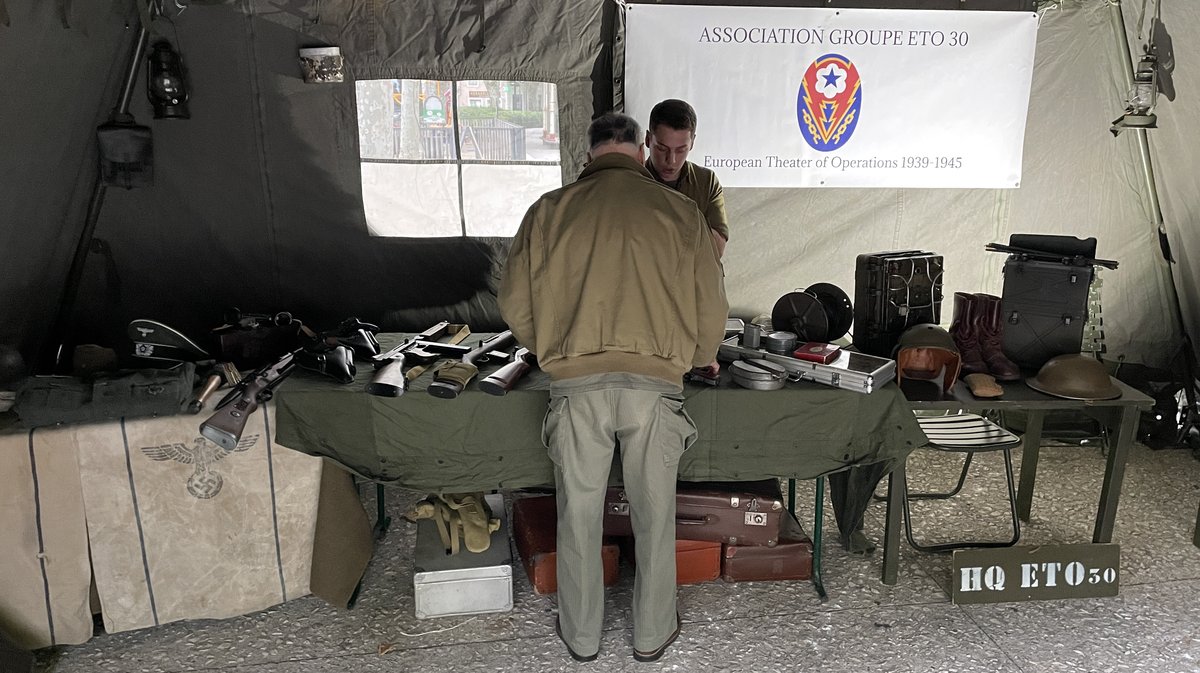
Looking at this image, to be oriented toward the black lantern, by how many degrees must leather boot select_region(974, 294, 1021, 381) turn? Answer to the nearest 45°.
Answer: approximately 135° to its right

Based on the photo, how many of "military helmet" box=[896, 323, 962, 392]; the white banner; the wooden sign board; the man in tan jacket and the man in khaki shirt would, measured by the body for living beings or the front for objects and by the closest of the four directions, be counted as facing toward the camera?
4

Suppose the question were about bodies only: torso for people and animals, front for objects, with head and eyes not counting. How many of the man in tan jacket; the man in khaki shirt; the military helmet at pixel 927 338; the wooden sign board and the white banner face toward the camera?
4

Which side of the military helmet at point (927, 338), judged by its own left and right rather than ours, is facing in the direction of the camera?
front

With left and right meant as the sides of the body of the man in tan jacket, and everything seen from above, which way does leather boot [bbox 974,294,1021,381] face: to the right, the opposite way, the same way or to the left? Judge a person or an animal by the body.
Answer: the opposite way

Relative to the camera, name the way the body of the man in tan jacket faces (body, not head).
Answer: away from the camera

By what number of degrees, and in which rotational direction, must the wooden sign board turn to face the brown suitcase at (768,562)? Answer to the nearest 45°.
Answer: approximately 90° to its right

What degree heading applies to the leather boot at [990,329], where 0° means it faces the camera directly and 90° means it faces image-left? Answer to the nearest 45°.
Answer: approximately 315°

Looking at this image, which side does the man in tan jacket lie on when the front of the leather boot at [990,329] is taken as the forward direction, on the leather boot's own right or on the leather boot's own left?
on the leather boot's own right

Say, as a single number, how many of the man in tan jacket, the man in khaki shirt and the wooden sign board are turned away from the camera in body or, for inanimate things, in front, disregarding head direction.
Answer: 1

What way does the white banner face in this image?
toward the camera

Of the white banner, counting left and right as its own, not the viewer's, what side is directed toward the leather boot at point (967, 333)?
front

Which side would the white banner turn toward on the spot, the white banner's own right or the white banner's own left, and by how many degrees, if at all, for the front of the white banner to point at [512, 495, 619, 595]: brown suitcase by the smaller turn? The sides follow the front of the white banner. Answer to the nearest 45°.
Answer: approximately 45° to the white banner's own right

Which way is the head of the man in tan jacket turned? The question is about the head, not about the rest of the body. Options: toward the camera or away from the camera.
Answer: away from the camera
